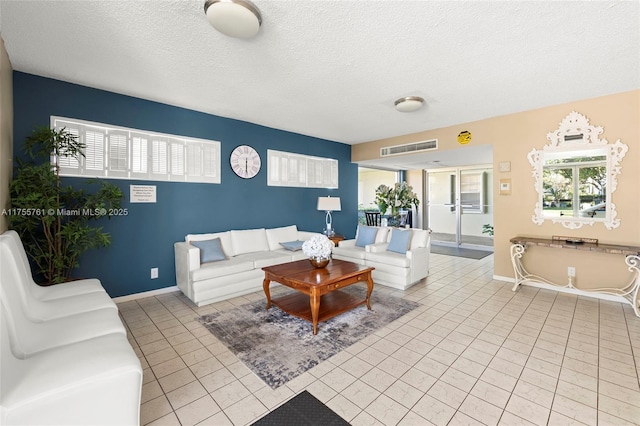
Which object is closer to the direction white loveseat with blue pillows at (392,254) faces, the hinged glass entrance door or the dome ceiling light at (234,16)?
the dome ceiling light

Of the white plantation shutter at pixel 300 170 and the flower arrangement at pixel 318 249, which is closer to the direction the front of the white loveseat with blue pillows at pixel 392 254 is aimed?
the flower arrangement

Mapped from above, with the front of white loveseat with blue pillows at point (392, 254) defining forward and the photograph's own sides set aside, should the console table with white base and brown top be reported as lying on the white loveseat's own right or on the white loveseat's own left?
on the white loveseat's own left

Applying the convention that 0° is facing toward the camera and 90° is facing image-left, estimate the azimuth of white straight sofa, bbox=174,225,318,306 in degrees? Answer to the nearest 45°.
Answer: approximately 315°

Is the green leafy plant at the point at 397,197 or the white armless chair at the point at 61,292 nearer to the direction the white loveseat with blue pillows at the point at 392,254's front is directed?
the white armless chair

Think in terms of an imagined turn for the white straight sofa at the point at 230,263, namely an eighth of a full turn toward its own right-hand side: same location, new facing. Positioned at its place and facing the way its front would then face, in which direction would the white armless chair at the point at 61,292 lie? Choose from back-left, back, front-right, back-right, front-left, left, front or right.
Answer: front-right
